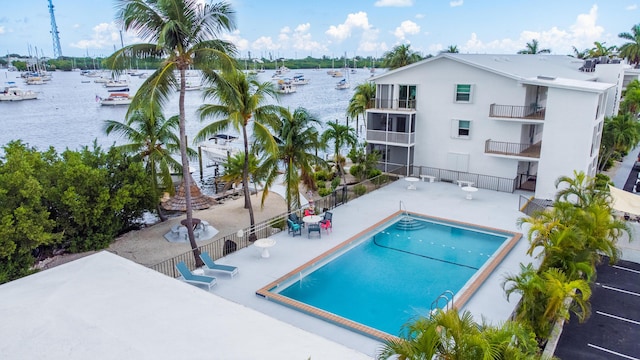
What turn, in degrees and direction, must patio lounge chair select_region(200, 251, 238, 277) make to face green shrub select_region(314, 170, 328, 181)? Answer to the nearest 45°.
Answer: approximately 90° to its left

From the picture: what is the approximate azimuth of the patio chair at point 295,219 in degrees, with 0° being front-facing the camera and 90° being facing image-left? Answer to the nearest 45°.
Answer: approximately 315°

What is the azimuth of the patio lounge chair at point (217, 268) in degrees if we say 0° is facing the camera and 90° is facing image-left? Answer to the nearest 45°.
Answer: approximately 315°

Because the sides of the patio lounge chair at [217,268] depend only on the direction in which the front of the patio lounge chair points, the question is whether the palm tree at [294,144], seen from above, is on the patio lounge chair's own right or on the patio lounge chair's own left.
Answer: on the patio lounge chair's own left

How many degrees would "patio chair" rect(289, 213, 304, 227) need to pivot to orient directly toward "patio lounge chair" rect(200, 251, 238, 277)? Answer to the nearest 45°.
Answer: approximately 90° to its right

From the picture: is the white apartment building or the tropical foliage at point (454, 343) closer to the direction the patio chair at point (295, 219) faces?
the tropical foliage

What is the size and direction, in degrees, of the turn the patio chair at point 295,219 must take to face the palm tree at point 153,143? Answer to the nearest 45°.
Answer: approximately 180°

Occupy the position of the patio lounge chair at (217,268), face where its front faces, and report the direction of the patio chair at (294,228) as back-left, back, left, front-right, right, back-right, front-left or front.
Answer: left
